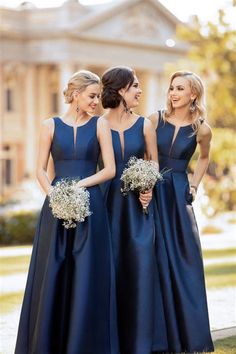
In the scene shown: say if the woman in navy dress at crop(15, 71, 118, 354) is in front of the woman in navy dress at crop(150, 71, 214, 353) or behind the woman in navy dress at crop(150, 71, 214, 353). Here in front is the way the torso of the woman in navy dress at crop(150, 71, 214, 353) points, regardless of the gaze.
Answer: in front

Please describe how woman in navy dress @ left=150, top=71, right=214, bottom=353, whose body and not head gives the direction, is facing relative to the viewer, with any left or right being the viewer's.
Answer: facing the viewer and to the left of the viewer

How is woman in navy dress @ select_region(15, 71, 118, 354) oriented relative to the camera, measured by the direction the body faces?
toward the camera

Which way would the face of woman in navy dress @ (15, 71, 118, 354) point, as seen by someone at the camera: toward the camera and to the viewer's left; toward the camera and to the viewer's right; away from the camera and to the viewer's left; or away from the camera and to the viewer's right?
toward the camera and to the viewer's right

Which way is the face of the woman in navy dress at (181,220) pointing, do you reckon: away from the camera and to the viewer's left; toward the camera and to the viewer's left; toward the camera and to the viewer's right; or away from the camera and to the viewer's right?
toward the camera and to the viewer's left

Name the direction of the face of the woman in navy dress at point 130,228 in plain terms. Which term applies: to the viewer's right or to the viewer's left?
to the viewer's right

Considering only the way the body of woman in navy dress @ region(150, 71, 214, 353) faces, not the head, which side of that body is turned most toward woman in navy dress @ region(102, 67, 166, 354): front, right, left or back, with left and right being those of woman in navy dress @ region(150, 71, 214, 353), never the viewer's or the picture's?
right
